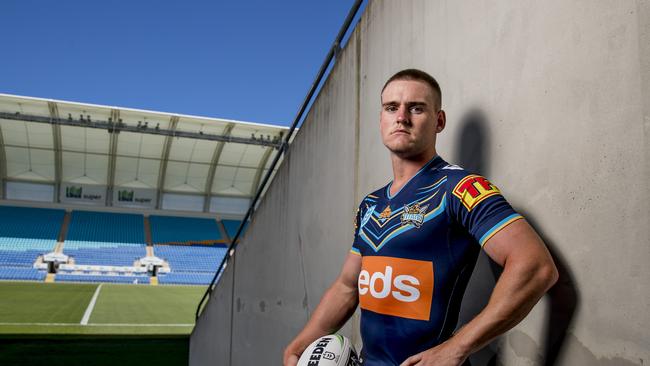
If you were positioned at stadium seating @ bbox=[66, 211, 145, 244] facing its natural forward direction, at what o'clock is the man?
The man is roughly at 12 o'clock from the stadium seating.

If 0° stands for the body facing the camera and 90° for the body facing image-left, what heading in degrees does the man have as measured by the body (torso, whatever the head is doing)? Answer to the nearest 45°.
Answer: approximately 45°

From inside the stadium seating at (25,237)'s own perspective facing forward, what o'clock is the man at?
The man is roughly at 12 o'clock from the stadium seating.

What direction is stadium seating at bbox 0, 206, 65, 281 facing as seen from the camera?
toward the camera

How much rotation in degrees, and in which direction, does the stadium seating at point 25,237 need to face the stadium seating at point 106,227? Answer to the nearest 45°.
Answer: approximately 90° to its left

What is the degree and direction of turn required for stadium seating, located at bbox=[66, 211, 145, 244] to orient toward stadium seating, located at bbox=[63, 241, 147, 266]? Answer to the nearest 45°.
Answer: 0° — it already faces it

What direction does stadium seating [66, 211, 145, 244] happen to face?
toward the camera

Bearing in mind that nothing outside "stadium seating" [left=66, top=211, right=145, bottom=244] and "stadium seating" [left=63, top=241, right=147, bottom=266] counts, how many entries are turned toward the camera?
2
